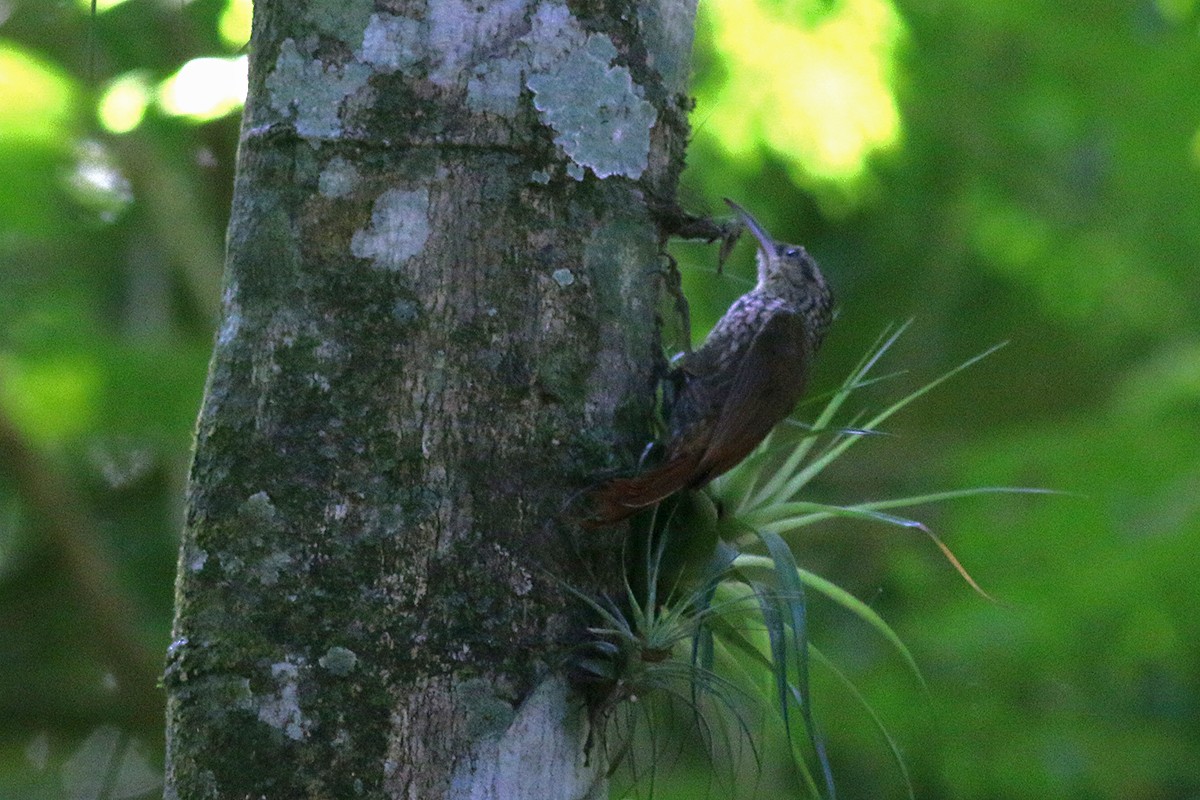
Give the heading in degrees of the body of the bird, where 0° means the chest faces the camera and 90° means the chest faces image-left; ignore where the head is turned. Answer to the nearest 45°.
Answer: approximately 90°
